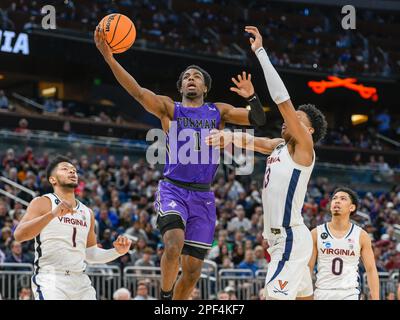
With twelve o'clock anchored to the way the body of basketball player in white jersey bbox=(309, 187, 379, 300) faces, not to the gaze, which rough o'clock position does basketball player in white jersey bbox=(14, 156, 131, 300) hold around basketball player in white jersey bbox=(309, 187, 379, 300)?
basketball player in white jersey bbox=(14, 156, 131, 300) is roughly at 2 o'clock from basketball player in white jersey bbox=(309, 187, 379, 300).

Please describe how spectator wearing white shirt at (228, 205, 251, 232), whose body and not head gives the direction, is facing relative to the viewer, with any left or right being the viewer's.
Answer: facing the viewer

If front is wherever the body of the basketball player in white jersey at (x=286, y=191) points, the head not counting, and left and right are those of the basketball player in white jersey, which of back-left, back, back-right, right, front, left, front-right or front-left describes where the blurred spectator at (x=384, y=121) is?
right

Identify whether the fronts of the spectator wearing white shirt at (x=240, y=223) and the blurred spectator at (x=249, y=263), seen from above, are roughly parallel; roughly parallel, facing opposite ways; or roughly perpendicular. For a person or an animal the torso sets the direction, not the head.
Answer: roughly parallel

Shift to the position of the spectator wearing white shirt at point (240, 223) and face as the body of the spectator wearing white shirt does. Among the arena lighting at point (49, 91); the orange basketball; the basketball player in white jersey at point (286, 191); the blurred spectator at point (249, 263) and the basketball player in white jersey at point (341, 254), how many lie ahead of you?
4

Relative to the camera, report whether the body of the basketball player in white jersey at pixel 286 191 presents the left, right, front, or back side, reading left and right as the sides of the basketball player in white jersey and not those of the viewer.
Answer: left

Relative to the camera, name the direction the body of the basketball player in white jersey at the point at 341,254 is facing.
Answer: toward the camera

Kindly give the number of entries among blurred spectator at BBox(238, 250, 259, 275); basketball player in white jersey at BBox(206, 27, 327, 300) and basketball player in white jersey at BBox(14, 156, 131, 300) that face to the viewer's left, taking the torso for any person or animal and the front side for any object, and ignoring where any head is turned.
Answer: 1

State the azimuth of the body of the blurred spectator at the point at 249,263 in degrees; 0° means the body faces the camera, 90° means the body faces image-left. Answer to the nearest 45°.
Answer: approximately 0°

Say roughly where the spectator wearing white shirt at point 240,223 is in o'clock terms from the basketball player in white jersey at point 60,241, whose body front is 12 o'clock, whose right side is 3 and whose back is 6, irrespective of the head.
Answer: The spectator wearing white shirt is roughly at 8 o'clock from the basketball player in white jersey.

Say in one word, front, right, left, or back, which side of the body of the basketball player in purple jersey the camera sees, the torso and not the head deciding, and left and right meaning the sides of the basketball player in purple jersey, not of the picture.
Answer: front

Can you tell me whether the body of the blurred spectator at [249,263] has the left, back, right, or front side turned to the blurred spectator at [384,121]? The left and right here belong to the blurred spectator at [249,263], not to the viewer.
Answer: back

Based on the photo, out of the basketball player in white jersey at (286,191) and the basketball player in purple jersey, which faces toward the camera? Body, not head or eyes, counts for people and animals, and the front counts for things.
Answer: the basketball player in purple jersey

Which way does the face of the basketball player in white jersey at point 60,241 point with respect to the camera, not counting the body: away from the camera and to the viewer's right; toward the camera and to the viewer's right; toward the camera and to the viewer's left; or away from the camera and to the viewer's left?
toward the camera and to the viewer's right

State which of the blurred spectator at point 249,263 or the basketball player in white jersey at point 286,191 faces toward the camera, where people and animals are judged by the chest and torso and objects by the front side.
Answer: the blurred spectator

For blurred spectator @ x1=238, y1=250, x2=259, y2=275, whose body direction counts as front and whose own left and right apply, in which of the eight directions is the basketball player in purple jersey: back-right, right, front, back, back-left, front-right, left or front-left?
front
